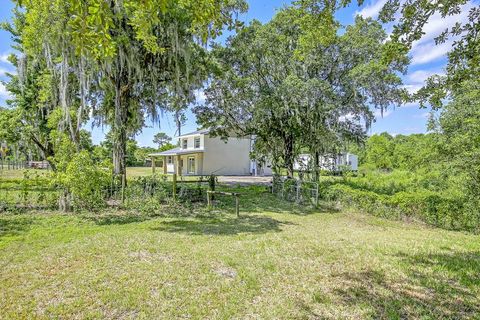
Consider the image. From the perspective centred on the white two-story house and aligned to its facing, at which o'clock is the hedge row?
The hedge row is roughly at 10 o'clock from the white two-story house.

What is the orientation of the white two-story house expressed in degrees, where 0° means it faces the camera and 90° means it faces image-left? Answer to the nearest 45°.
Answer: approximately 45°

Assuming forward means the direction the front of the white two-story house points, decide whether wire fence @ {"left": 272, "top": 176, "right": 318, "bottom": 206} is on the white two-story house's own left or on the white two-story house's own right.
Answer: on the white two-story house's own left
